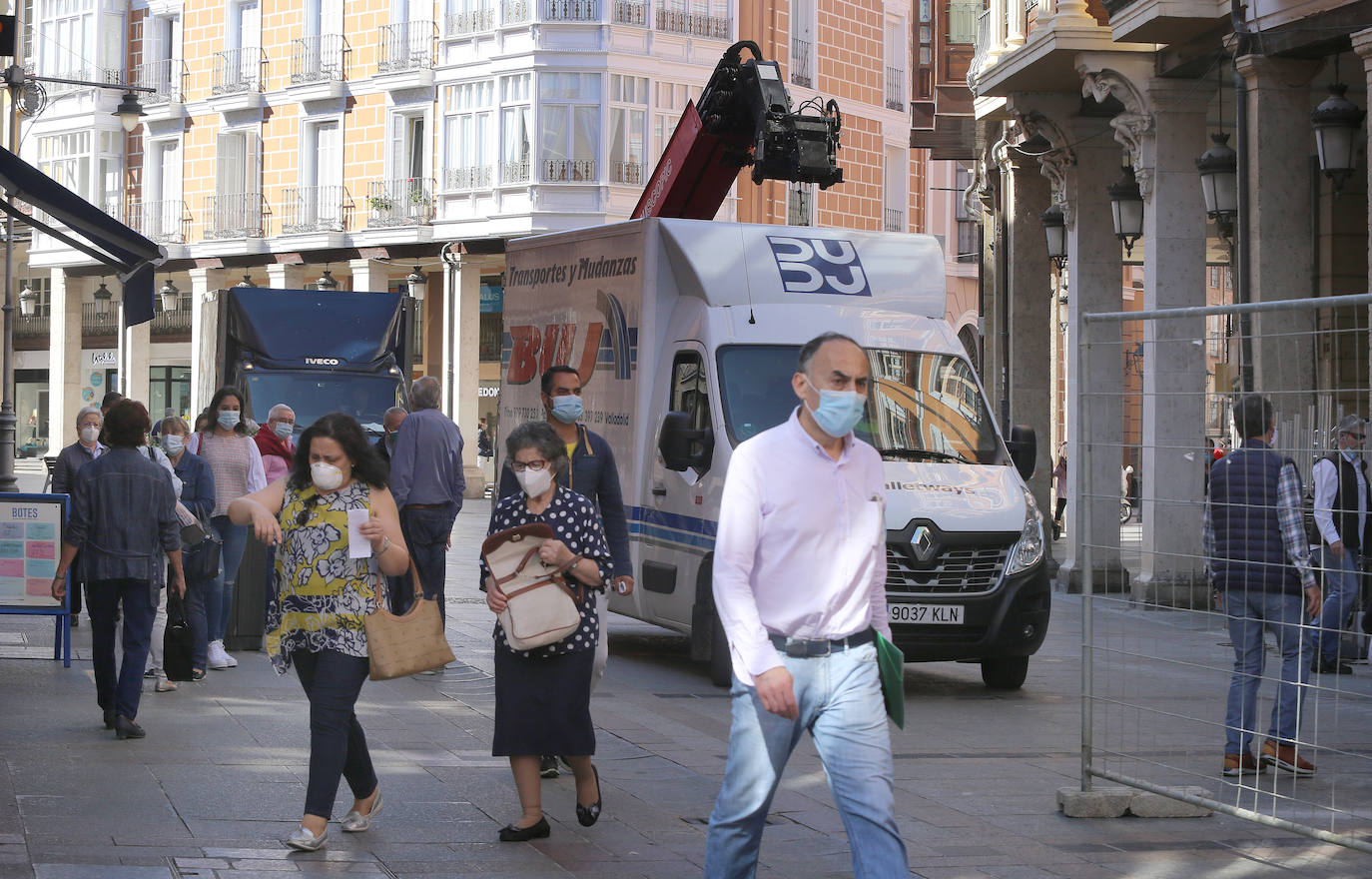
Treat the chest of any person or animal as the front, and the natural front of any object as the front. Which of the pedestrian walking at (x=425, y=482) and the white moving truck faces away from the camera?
the pedestrian walking

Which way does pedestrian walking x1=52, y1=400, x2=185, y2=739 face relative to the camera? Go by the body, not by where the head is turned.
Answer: away from the camera

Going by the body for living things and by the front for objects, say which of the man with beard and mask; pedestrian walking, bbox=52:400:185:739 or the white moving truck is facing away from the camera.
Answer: the pedestrian walking

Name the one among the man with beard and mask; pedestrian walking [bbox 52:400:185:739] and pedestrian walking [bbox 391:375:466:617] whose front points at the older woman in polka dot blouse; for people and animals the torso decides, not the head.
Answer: the man with beard and mask

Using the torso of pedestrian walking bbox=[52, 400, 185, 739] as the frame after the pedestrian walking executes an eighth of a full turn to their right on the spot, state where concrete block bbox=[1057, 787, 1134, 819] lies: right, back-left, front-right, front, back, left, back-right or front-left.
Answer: right

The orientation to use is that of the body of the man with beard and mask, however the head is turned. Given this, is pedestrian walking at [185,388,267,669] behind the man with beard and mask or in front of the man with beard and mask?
behind

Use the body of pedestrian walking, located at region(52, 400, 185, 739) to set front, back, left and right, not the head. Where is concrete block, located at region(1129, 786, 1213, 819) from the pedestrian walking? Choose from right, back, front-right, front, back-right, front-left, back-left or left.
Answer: back-right

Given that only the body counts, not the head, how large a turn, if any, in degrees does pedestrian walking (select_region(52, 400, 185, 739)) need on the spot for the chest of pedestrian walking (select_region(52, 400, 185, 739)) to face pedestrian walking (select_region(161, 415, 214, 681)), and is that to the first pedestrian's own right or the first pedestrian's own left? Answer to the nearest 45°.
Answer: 0° — they already face them

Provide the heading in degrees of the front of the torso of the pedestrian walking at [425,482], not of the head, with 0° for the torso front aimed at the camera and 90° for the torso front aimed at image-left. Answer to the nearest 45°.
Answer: approximately 180°
